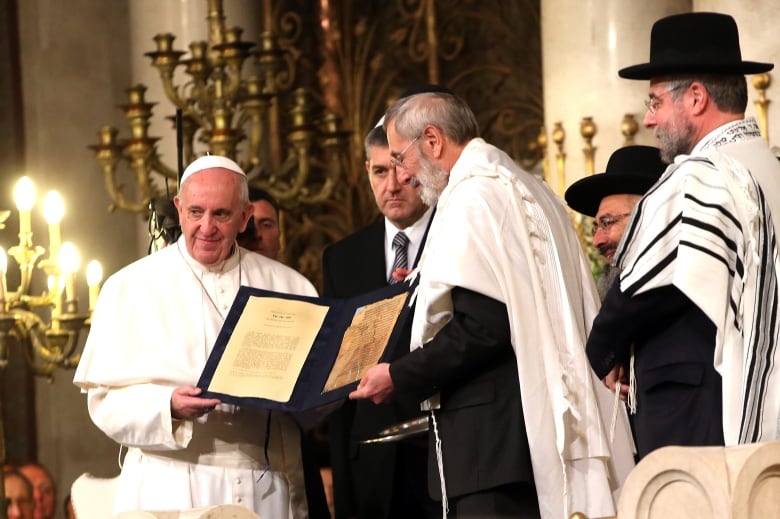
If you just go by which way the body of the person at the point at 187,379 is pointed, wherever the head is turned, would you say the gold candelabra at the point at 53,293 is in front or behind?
behind

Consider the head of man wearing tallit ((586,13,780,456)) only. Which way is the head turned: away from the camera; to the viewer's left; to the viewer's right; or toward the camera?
to the viewer's left

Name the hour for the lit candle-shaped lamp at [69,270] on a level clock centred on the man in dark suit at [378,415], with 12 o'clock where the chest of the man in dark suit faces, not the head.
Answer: The lit candle-shaped lamp is roughly at 4 o'clock from the man in dark suit.

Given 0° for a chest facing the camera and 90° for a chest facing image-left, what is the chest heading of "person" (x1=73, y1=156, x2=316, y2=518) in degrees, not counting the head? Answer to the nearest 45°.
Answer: approximately 315°

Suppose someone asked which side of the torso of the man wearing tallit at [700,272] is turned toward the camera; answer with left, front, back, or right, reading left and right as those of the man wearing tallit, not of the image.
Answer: left

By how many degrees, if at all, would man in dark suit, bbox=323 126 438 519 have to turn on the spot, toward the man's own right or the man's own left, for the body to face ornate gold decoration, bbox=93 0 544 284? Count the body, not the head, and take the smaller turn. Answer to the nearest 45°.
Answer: approximately 180°

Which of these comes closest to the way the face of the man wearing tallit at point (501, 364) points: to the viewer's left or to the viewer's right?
to the viewer's left

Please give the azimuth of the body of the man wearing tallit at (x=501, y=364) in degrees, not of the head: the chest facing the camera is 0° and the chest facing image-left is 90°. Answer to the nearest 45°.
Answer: approximately 90°

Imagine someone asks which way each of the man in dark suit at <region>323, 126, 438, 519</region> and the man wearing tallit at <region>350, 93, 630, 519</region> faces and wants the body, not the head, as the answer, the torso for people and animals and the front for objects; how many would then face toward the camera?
1

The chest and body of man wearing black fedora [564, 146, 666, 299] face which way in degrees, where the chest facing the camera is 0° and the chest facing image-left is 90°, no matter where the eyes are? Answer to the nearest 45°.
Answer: approximately 45°
